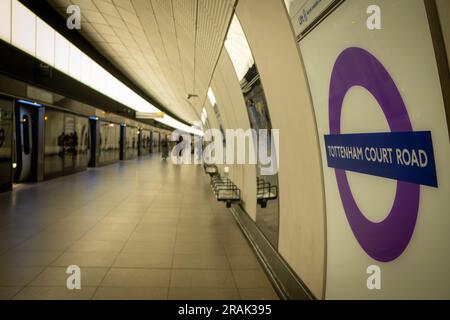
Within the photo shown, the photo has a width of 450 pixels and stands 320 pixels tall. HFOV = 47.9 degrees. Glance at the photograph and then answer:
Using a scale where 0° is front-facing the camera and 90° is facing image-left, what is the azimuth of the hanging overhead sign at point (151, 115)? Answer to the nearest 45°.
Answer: approximately 0°

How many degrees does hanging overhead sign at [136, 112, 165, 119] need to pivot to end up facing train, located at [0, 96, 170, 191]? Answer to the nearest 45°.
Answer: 0° — it already faces it
